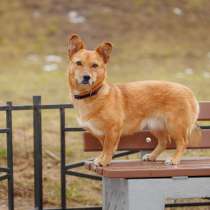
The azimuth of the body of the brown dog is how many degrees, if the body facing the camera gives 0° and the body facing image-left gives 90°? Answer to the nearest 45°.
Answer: approximately 90°

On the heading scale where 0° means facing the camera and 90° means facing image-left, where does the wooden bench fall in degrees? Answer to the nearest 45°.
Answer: approximately 0°
